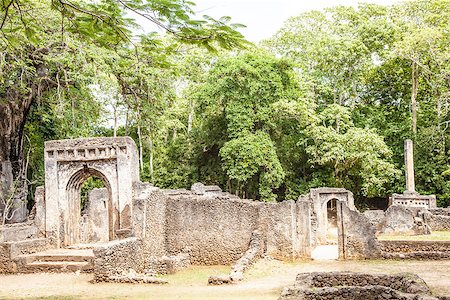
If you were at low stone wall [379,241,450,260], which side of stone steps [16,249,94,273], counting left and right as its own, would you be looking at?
left

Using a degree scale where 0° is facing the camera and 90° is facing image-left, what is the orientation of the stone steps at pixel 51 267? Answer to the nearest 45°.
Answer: approximately 0°

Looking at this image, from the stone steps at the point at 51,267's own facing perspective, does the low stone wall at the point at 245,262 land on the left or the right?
on its left
